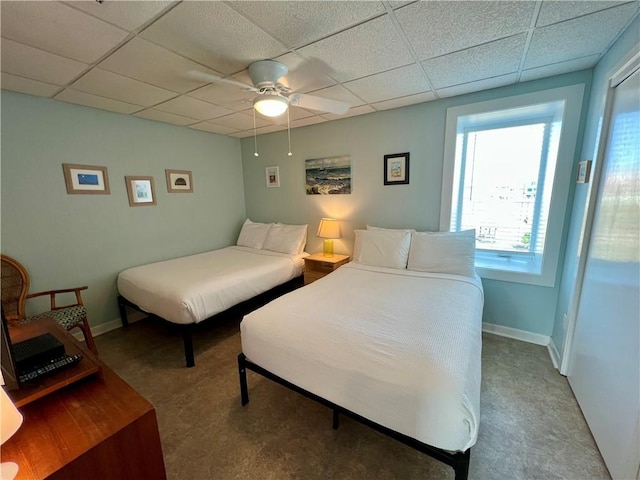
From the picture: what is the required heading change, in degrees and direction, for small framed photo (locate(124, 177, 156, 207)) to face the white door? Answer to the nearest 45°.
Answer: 0° — it already faces it

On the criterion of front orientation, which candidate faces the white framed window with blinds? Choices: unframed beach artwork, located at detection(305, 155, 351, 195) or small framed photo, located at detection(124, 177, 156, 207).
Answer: the small framed photo

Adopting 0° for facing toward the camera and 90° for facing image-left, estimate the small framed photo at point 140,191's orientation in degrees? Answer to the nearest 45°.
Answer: approximately 315°

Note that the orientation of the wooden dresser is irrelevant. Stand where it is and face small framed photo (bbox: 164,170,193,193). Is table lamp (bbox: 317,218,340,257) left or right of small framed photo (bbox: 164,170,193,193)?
right

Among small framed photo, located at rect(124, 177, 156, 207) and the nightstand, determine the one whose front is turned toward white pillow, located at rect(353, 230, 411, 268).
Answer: the small framed photo

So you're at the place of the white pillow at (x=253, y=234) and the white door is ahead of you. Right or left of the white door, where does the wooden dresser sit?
right

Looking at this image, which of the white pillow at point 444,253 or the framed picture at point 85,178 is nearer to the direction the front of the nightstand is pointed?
the framed picture

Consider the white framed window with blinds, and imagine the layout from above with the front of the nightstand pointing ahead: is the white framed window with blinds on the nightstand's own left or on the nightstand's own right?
on the nightstand's own left

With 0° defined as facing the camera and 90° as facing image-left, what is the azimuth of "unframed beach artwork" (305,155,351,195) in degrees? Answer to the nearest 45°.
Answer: approximately 45°

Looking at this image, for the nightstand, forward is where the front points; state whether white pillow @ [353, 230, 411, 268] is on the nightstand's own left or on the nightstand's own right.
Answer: on the nightstand's own left

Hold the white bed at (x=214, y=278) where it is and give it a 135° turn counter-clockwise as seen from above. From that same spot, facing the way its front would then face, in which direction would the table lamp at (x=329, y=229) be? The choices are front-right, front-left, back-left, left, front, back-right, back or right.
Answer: front

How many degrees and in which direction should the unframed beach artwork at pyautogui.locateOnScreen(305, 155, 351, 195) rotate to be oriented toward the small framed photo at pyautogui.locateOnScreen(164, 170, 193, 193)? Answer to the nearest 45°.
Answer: approximately 45° to its right
